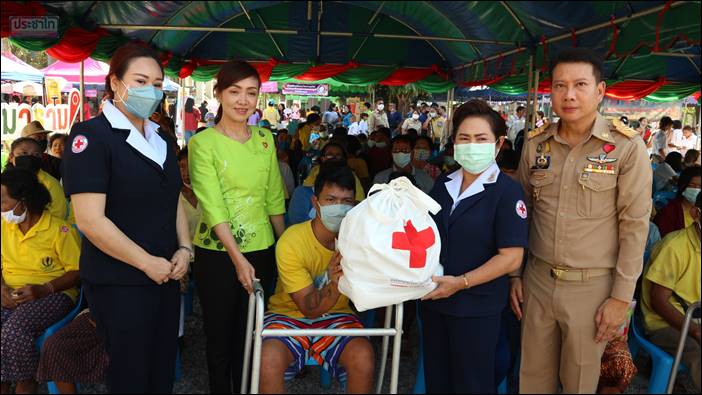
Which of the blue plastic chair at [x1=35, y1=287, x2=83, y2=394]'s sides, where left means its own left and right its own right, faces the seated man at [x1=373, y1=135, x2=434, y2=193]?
back

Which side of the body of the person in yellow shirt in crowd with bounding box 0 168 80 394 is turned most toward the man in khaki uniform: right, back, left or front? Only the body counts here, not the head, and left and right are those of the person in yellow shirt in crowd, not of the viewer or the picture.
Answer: left

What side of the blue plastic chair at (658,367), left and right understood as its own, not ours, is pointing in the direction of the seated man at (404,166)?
back

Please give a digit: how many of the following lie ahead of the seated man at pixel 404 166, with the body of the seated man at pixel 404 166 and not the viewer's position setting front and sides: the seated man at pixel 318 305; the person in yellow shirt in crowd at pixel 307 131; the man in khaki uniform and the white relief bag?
3

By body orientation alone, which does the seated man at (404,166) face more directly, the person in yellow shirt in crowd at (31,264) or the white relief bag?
the white relief bag

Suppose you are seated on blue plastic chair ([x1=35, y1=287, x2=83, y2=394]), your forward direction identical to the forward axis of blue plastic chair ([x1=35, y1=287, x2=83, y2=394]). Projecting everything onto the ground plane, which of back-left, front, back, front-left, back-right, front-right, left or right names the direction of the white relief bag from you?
left

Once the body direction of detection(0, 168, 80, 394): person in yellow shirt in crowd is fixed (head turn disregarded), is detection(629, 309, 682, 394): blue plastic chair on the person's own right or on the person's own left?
on the person's own left

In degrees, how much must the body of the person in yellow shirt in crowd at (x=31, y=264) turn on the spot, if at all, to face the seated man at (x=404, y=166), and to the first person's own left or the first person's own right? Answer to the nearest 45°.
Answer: approximately 135° to the first person's own left
